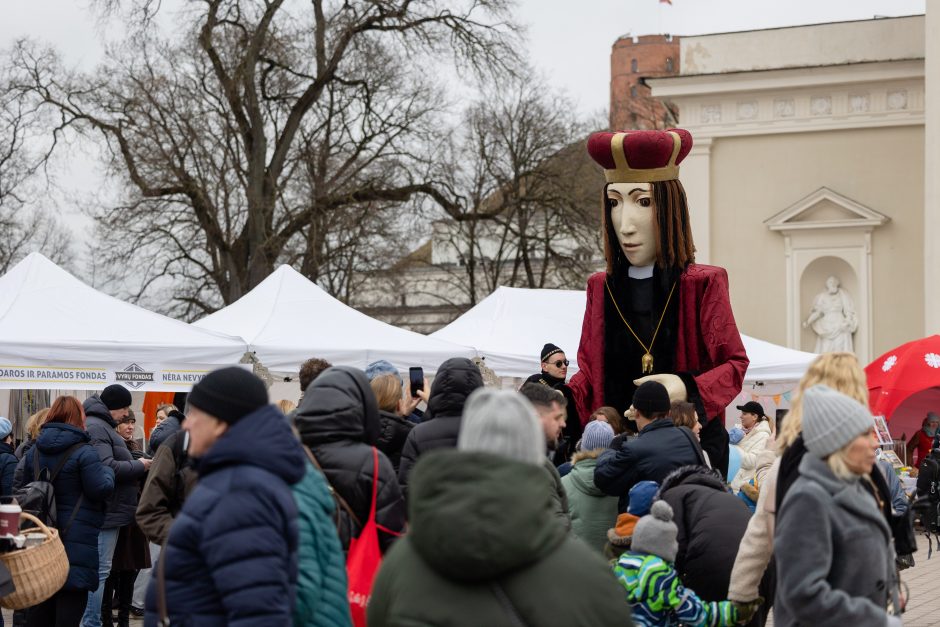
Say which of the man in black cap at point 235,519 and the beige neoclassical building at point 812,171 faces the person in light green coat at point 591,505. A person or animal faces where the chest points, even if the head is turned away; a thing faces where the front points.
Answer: the beige neoclassical building

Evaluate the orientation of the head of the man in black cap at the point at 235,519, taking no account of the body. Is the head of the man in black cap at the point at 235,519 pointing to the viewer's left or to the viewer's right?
to the viewer's left

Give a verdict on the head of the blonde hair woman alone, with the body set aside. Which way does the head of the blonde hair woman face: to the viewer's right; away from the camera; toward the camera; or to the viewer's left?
away from the camera

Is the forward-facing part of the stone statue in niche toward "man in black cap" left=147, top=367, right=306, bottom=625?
yes

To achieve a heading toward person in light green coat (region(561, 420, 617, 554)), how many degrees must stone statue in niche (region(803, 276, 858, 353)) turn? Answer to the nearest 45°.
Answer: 0° — it already faces them

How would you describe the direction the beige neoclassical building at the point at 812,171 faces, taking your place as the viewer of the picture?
facing the viewer

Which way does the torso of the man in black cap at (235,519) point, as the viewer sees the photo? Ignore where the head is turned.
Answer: to the viewer's left

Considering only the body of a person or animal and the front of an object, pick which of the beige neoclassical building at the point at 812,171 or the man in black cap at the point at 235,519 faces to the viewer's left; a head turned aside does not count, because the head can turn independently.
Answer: the man in black cap
